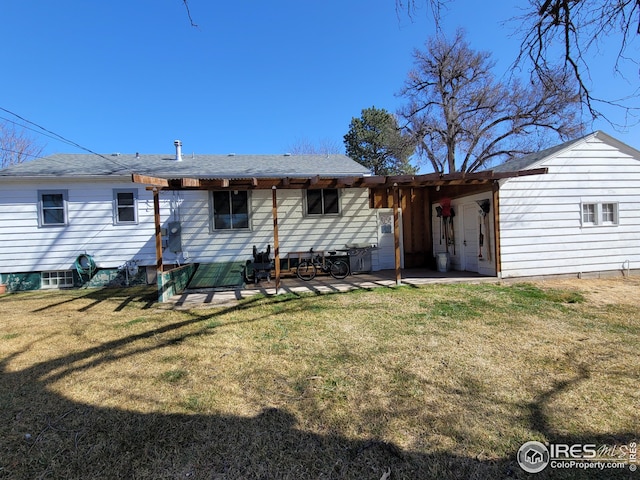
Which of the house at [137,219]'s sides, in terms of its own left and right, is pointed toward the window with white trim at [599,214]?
right

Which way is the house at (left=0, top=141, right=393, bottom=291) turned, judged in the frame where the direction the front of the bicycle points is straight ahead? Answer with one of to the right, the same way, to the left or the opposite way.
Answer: to the right

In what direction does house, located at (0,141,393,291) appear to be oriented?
away from the camera
